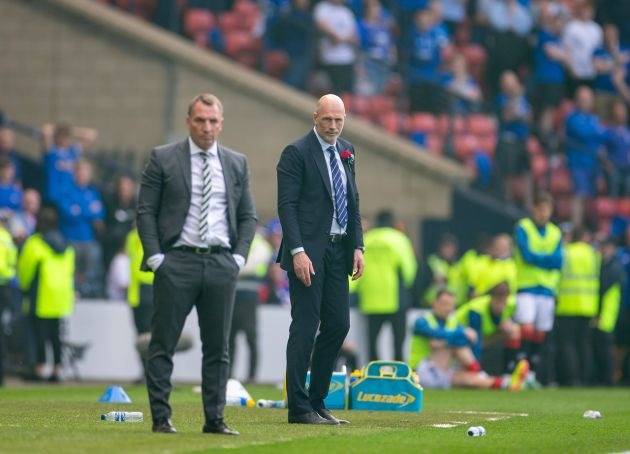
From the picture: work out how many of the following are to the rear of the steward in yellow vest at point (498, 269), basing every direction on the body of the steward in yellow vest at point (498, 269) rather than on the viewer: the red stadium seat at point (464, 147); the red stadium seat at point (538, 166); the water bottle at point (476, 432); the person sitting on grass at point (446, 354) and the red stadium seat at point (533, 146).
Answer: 3

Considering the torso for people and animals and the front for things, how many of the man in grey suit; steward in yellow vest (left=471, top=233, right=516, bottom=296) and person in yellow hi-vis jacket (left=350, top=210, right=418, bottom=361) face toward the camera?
2

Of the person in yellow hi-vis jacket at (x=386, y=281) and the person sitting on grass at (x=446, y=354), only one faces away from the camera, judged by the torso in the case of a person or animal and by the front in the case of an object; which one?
the person in yellow hi-vis jacket

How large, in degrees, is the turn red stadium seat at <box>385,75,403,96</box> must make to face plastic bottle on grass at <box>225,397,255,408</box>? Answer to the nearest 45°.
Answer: approximately 45° to its left

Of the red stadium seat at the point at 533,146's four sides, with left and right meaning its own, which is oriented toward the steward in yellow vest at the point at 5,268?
right

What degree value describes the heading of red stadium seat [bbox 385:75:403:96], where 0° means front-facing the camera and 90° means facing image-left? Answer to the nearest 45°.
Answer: approximately 45°

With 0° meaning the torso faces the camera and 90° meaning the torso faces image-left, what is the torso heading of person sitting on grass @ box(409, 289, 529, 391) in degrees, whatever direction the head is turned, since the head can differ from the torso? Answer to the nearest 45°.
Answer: approximately 315°

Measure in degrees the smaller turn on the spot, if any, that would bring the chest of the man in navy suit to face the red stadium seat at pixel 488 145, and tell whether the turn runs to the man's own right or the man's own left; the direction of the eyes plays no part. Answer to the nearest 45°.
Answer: approximately 135° to the man's own left

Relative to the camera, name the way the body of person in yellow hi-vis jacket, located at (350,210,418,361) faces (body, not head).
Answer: away from the camera

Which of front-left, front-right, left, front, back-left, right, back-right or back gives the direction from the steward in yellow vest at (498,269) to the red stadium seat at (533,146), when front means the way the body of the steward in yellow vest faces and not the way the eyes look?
back

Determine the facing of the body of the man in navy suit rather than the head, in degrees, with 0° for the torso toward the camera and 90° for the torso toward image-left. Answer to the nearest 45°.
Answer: approximately 315°
